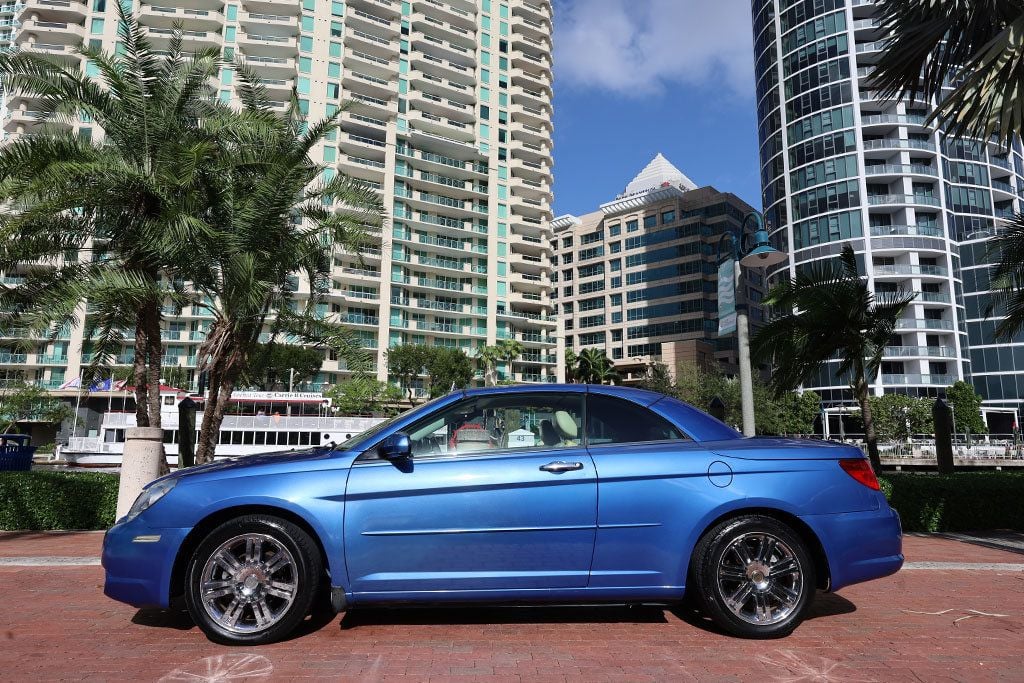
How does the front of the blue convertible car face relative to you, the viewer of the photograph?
facing to the left of the viewer

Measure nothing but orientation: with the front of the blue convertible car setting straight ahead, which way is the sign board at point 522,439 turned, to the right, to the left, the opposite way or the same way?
to the left

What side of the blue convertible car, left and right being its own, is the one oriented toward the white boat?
right

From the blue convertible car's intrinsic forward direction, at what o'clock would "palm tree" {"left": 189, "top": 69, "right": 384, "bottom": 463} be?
The palm tree is roughly at 2 o'clock from the blue convertible car.

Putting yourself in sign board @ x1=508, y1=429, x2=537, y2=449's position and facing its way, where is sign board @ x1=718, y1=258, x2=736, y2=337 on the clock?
sign board @ x1=718, y1=258, x2=736, y2=337 is roughly at 7 o'clock from sign board @ x1=508, y1=429, x2=537, y2=449.
